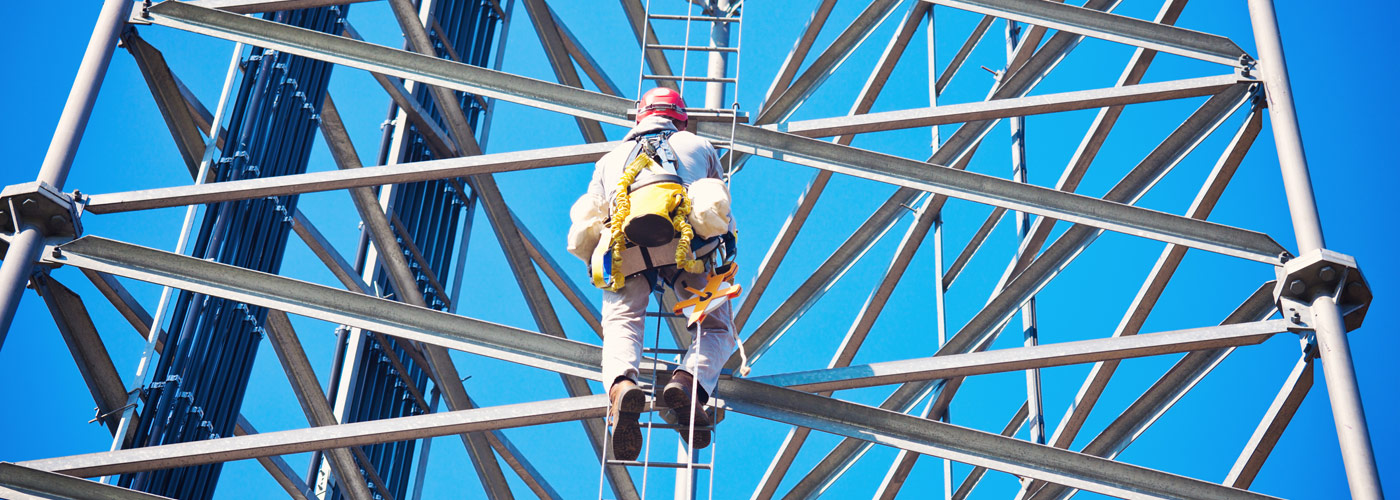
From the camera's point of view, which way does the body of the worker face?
away from the camera
